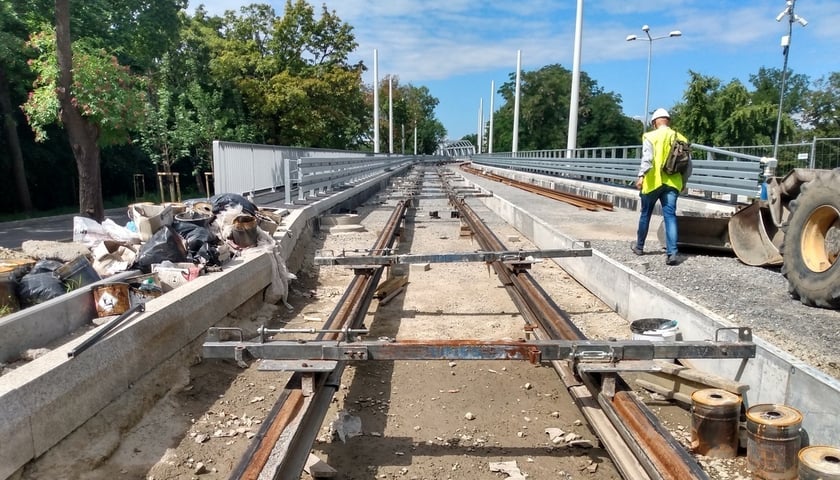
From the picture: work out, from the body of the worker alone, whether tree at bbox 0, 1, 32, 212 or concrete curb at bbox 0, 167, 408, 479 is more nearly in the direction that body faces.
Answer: the tree

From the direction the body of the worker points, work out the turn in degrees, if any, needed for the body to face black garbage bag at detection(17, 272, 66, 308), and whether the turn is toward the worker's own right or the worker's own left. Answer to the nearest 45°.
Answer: approximately 90° to the worker's own left

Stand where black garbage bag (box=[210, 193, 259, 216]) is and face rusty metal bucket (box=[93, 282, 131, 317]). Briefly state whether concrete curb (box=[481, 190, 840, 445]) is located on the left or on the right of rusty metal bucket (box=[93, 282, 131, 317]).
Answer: left

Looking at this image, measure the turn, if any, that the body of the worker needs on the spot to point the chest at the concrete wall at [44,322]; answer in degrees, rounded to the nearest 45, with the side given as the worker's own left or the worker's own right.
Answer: approximately 90° to the worker's own left

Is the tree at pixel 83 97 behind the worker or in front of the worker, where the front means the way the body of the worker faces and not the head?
in front

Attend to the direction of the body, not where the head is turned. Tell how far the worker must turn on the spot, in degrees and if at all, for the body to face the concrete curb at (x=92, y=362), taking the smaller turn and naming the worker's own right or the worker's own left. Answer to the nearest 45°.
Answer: approximately 90° to the worker's own left

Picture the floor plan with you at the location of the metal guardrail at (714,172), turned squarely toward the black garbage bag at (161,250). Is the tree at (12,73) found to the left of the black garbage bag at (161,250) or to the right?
right

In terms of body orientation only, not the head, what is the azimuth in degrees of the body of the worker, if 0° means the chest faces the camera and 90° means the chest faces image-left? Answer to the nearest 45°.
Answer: approximately 135°

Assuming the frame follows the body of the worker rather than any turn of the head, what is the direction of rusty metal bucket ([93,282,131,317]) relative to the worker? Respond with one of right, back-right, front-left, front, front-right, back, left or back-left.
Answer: left

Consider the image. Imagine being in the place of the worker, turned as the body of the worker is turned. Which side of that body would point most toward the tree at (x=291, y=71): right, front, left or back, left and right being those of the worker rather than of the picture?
front

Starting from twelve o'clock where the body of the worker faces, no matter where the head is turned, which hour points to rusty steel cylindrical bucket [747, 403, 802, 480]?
The rusty steel cylindrical bucket is roughly at 7 o'clock from the worker.

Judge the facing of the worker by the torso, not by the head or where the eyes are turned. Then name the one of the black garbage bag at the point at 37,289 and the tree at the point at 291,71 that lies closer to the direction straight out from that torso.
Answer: the tree

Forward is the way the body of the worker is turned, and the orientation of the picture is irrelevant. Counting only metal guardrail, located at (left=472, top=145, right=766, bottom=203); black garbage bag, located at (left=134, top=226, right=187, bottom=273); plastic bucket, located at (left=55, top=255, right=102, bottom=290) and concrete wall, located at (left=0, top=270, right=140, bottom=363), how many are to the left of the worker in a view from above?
3

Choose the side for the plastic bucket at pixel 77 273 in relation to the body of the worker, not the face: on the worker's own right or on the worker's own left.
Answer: on the worker's own left

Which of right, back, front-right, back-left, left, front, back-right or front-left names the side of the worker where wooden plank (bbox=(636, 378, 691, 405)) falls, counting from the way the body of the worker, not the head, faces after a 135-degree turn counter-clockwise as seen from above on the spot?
front

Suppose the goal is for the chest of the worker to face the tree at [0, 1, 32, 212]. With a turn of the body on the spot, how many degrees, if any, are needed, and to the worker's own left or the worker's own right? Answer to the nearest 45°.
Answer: approximately 45° to the worker's own left
